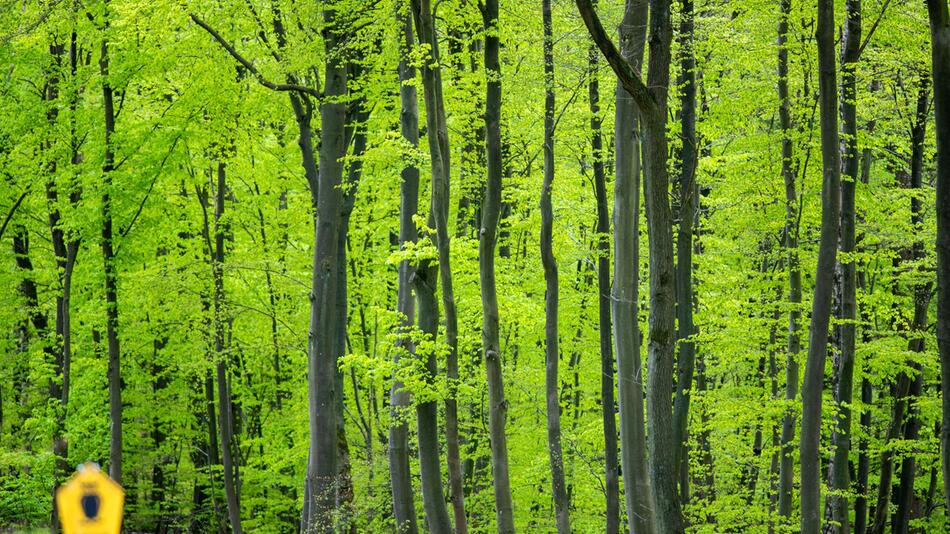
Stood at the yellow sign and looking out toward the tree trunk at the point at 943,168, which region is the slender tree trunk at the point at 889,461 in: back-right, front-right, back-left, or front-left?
front-left

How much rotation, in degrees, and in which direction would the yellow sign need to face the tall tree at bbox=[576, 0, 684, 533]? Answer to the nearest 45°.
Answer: approximately 135° to its left

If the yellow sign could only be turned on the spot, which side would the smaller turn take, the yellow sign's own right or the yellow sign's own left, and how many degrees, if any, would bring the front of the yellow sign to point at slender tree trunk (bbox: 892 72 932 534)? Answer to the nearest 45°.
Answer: approximately 135° to the yellow sign's own left

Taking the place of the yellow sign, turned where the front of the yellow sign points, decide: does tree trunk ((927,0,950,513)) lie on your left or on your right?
on your left

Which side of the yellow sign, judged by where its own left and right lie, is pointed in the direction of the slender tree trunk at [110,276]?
back

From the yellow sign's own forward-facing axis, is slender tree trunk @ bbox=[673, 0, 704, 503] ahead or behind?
behind

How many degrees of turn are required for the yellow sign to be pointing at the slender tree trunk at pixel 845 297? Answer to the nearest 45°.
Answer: approximately 135° to its left

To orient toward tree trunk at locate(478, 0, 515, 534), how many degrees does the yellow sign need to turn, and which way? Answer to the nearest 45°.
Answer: approximately 135° to its left

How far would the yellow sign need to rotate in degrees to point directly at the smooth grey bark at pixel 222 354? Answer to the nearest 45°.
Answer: approximately 180°

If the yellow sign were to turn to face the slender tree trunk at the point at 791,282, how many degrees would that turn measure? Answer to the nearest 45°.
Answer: approximately 135° to its left

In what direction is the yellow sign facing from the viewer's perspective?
toward the camera

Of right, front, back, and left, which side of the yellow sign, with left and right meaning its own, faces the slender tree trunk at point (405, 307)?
back
